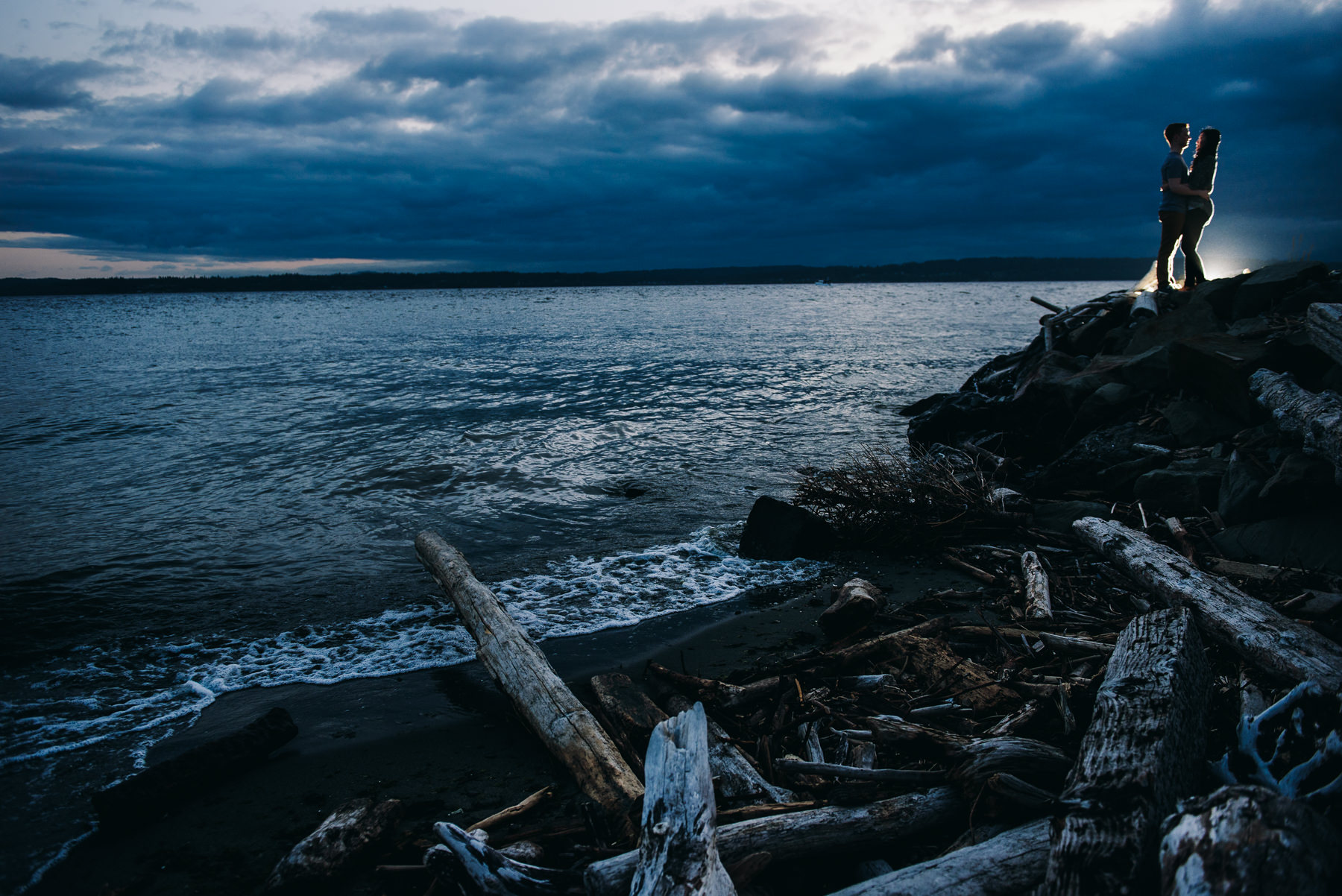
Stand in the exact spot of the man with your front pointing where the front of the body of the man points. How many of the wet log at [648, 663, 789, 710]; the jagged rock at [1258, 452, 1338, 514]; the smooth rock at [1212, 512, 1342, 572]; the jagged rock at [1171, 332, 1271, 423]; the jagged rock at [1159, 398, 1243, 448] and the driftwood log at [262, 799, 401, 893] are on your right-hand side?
6

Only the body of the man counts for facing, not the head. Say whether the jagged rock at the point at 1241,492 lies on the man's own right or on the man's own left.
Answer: on the man's own right

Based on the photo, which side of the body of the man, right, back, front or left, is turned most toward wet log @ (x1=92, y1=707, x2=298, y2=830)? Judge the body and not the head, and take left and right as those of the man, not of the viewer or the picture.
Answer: right

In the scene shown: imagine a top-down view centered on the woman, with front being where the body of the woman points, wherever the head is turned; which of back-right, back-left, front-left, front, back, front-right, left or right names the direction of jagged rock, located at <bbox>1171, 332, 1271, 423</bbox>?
left

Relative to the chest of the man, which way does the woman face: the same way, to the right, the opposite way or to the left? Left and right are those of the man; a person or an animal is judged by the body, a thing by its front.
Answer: the opposite way

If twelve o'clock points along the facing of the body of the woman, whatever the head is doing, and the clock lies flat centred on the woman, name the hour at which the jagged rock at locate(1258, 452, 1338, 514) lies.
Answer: The jagged rock is roughly at 9 o'clock from the woman.

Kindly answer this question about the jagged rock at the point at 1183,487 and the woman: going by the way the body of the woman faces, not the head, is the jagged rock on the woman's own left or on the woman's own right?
on the woman's own left

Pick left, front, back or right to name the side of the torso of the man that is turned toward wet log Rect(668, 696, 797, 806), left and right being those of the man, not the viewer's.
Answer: right

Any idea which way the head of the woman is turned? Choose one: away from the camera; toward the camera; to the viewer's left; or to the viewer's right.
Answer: to the viewer's left

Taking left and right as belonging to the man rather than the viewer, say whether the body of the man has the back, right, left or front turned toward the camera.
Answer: right

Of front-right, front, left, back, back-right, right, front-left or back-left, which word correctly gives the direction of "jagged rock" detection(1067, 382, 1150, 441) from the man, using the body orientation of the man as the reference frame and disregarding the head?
right

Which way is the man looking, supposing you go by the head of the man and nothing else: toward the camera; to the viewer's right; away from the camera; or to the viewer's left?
to the viewer's right

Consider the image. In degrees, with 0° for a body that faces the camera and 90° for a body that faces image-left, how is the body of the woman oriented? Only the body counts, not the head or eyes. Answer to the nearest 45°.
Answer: approximately 90°

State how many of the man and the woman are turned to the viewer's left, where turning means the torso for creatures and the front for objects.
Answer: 1

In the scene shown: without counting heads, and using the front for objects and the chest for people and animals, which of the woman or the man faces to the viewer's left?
the woman
